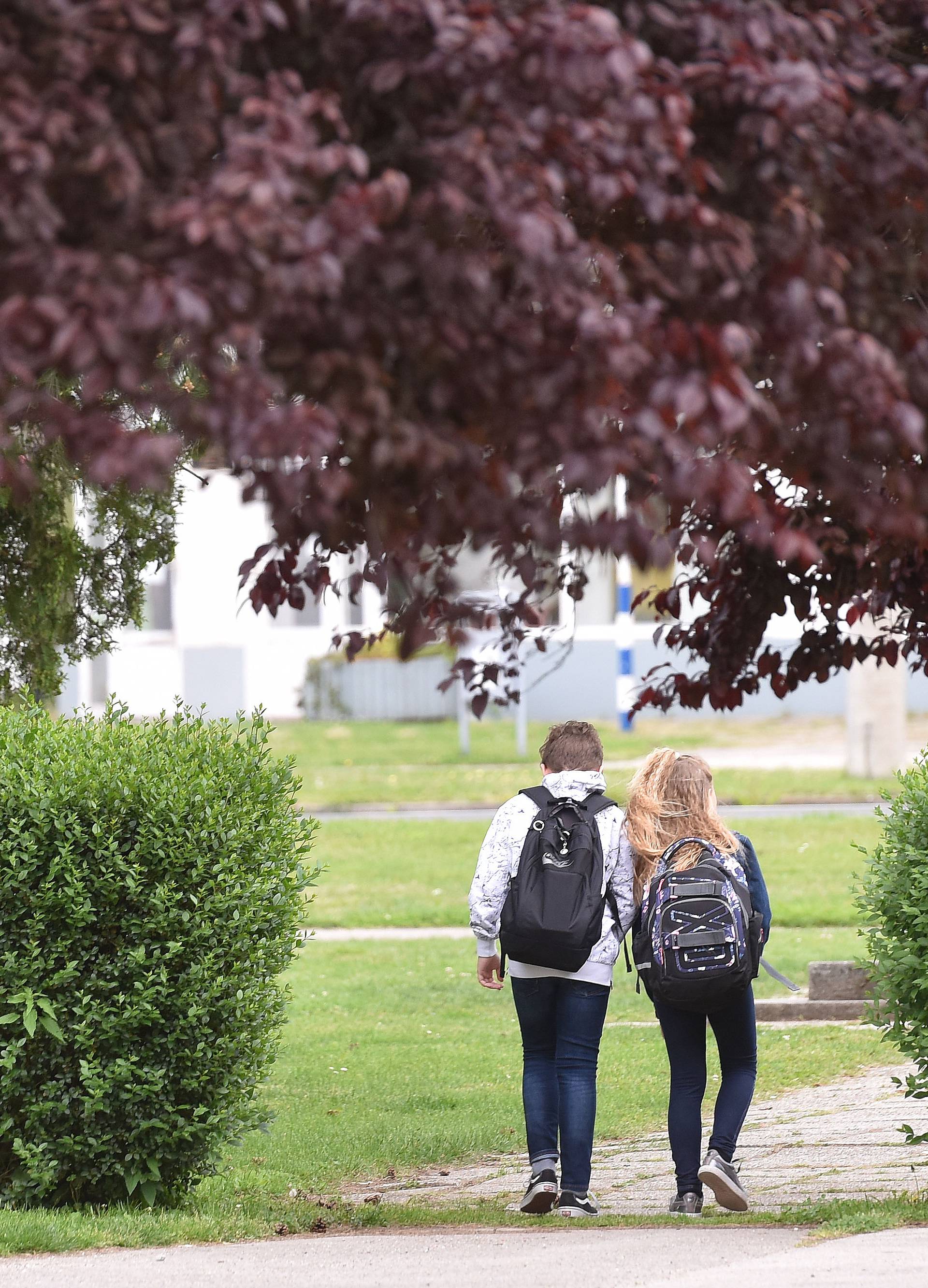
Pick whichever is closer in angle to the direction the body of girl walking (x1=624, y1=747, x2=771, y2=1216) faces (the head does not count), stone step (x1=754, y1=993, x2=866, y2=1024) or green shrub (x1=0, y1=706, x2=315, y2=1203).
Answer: the stone step

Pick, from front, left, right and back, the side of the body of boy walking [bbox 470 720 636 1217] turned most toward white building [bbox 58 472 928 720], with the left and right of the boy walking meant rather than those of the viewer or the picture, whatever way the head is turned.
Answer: front

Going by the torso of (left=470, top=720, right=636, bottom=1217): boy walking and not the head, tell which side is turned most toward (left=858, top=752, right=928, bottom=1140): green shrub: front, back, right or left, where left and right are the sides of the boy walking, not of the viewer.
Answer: right

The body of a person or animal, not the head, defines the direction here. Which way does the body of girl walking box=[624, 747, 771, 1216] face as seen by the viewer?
away from the camera

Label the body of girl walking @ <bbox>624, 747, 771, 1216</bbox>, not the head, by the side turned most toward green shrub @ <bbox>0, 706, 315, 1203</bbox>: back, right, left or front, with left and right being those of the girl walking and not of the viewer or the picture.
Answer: left

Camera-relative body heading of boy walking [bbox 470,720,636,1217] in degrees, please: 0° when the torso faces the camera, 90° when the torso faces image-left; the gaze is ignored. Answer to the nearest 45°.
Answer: approximately 180°

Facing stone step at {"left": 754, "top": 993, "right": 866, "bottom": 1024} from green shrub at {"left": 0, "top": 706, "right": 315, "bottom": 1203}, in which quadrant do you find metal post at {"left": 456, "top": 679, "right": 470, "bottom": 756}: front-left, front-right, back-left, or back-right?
front-left

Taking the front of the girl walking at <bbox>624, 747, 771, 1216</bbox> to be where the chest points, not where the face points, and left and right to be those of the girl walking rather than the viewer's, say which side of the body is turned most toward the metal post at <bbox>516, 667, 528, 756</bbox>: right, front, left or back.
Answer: front

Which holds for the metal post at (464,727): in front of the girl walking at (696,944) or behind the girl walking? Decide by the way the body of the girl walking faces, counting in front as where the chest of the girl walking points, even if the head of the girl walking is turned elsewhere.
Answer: in front

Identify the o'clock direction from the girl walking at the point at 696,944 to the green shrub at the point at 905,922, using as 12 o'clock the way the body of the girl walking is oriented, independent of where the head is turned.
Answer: The green shrub is roughly at 3 o'clock from the girl walking.

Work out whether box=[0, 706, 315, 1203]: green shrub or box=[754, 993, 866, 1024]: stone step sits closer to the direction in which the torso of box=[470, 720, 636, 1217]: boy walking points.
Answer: the stone step

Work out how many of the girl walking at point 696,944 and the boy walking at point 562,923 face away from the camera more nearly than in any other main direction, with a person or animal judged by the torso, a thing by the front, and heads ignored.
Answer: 2
